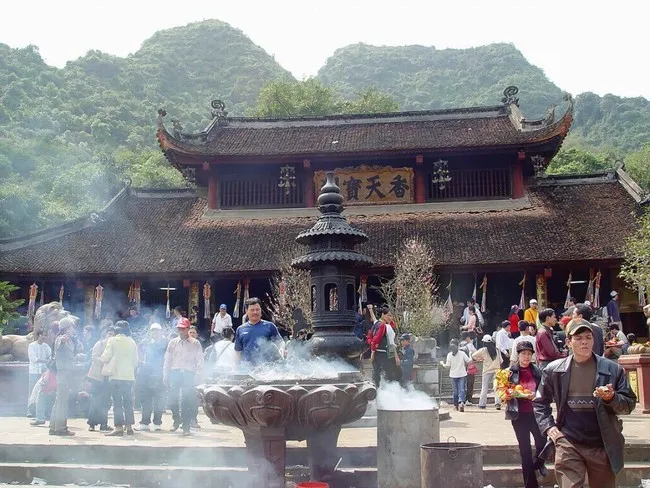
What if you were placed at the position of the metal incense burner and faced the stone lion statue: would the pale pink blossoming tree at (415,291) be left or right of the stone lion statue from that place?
right

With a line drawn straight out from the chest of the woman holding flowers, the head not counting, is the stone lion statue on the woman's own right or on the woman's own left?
on the woman's own right

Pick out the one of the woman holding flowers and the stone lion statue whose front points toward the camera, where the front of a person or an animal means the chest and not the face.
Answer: the woman holding flowers

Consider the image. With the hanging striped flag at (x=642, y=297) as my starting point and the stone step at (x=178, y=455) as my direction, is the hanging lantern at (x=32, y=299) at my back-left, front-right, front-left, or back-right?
front-right

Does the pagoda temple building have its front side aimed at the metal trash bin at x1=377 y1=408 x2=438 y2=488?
yes

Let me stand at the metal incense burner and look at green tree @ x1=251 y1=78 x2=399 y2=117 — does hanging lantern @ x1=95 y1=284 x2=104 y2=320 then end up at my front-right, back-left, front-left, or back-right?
front-left

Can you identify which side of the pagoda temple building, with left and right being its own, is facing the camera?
front

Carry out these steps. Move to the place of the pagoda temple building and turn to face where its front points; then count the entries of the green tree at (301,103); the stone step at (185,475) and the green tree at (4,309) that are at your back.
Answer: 1

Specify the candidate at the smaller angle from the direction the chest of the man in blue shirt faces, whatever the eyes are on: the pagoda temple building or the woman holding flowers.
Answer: the woman holding flowers

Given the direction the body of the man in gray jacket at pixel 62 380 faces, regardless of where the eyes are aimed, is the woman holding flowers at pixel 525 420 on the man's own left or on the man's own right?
on the man's own right

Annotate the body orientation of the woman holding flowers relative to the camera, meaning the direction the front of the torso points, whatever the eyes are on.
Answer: toward the camera

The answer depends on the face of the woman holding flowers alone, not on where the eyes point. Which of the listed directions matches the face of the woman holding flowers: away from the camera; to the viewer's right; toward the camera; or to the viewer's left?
toward the camera
